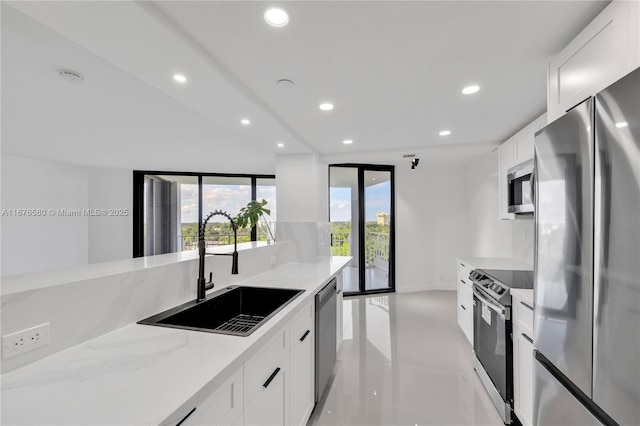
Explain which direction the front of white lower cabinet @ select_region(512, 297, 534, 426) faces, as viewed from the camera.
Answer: facing to the left of the viewer

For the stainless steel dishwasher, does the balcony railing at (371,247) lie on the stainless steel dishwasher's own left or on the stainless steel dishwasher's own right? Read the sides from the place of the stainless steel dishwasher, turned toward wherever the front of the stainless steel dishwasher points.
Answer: on the stainless steel dishwasher's own left

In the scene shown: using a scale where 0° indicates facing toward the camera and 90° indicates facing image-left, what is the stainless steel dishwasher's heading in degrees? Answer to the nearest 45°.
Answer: approximately 270°

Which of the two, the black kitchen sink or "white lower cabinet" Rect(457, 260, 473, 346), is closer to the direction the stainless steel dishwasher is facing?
the white lower cabinet

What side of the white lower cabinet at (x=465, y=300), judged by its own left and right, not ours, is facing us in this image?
left

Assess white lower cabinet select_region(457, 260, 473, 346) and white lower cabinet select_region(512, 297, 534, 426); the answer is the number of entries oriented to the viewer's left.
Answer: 2

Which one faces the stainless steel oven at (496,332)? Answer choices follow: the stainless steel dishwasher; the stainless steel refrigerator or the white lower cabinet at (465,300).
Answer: the stainless steel dishwasher

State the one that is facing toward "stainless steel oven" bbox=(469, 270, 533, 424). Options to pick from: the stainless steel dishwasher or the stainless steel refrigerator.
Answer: the stainless steel dishwasher

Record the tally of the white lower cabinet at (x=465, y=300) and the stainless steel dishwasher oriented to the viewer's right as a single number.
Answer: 1

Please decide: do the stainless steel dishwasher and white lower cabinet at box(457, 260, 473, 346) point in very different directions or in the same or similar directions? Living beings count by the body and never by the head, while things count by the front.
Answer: very different directions

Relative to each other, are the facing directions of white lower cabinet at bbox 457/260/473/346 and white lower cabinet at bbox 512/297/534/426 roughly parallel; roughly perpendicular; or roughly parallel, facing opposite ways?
roughly parallel

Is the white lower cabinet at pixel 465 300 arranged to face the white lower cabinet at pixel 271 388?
no

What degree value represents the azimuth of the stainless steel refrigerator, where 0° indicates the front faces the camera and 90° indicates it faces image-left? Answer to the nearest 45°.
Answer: approximately 45°

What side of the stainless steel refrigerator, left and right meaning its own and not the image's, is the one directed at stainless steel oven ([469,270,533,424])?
right

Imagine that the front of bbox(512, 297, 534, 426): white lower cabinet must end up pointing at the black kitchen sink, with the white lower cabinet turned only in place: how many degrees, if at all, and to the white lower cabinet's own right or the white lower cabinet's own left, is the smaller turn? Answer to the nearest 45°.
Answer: approximately 45° to the white lower cabinet's own left

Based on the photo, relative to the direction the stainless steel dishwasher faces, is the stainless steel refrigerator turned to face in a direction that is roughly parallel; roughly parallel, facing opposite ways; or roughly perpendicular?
roughly parallel, facing opposite ways
